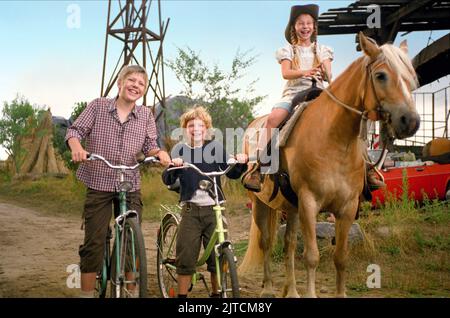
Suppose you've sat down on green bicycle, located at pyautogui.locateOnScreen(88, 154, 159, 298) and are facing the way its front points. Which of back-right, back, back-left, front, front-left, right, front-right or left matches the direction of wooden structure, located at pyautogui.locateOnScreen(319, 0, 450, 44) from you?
back-left

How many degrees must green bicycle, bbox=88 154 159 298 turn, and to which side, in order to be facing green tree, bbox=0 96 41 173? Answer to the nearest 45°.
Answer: approximately 180°

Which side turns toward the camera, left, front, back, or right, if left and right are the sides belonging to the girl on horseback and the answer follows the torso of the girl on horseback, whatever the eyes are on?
front

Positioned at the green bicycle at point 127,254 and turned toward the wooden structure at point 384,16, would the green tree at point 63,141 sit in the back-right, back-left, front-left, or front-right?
front-left

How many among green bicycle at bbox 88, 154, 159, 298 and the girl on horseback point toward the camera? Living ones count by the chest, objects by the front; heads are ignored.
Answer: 2

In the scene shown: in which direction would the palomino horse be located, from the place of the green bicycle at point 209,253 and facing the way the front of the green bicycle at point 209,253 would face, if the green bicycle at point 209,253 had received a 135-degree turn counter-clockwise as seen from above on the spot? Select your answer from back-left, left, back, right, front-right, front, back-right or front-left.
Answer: right

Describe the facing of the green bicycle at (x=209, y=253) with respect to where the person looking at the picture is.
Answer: facing the viewer and to the right of the viewer

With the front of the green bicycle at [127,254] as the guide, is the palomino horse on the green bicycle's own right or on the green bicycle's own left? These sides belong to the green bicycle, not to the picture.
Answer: on the green bicycle's own left

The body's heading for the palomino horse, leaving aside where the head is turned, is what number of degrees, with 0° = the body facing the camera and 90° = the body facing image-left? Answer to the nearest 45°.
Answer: approximately 315°

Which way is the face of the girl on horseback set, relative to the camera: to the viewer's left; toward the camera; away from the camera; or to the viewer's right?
toward the camera

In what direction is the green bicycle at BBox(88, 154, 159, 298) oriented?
toward the camera

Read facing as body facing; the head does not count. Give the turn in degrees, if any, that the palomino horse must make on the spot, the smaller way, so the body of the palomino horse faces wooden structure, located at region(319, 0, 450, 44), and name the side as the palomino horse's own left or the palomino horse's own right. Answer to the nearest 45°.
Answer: approximately 135° to the palomino horse's own left

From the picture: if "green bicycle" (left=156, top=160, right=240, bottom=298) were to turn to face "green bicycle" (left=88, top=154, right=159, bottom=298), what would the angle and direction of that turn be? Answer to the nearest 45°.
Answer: approximately 135° to its right

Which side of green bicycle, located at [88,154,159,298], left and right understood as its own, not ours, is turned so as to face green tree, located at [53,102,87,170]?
back

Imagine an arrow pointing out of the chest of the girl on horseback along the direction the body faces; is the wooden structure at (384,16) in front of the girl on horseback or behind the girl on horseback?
behind

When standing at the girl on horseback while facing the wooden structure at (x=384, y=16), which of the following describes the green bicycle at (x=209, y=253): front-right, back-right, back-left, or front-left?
back-left
